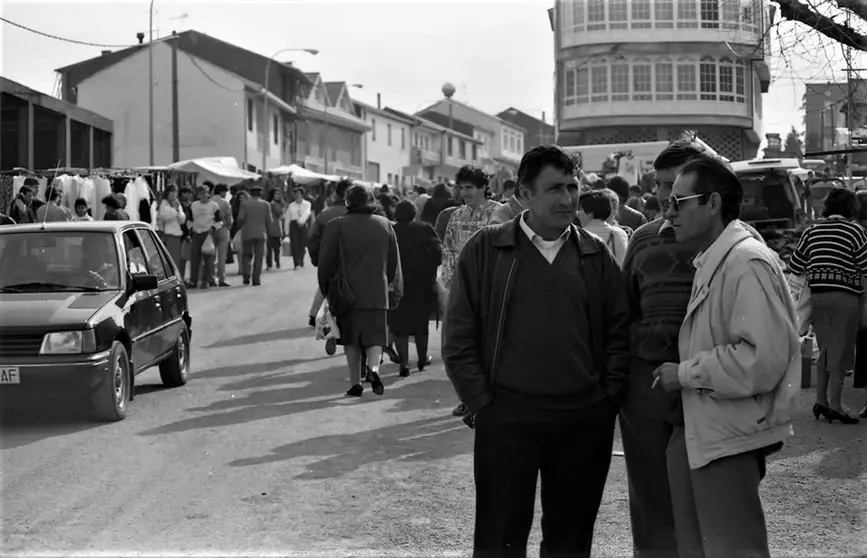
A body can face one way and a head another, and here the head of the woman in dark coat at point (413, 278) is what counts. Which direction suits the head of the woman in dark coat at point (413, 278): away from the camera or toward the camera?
away from the camera

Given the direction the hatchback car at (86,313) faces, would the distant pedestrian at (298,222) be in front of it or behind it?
behind

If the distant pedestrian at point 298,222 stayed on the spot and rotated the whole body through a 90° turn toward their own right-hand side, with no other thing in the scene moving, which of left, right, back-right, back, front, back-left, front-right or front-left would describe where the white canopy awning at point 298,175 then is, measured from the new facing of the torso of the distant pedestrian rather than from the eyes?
right

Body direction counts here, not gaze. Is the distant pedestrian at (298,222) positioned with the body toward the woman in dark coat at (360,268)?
yes

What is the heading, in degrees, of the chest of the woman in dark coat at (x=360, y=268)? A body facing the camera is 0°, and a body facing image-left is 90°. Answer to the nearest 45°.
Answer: approximately 180°

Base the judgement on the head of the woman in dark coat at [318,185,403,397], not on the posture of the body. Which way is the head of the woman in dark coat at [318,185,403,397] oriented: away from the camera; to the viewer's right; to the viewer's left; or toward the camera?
away from the camera

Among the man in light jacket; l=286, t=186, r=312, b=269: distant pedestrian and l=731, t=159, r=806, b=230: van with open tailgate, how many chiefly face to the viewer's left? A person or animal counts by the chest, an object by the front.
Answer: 1

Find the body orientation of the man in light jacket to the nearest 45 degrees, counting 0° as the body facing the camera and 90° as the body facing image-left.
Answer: approximately 90°

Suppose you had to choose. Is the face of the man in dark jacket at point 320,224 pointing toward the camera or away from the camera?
away from the camera

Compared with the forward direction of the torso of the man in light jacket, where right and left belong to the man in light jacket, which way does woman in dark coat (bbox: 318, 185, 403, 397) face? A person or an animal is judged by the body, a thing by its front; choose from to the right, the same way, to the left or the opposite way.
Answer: to the right

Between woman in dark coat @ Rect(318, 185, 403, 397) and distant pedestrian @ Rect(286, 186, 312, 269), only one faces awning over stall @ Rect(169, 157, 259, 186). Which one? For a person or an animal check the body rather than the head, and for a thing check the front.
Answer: the woman in dark coat

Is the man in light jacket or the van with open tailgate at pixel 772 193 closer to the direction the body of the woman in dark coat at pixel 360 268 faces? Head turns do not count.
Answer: the van with open tailgate
